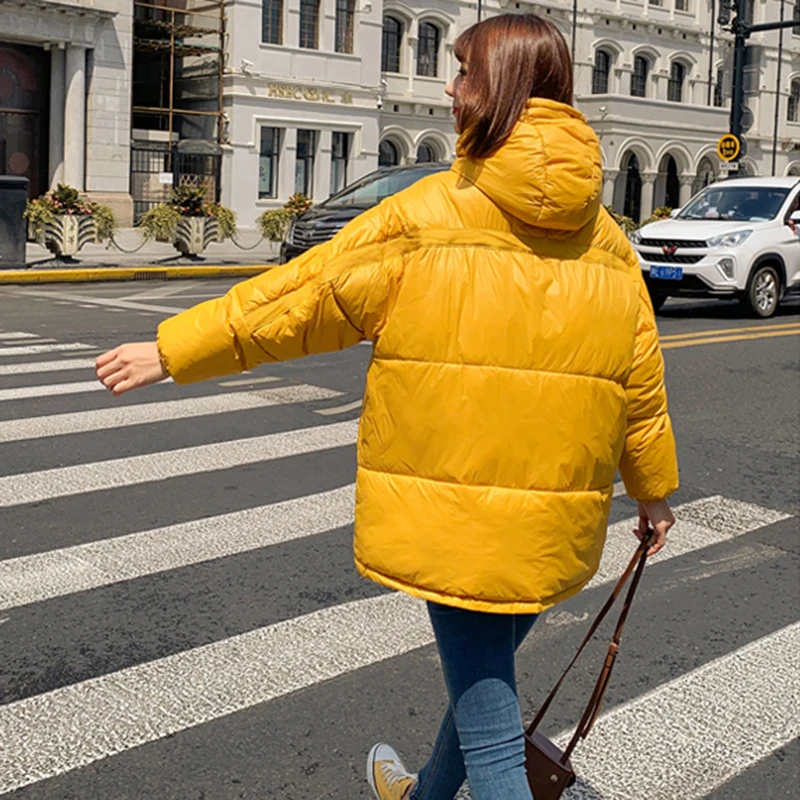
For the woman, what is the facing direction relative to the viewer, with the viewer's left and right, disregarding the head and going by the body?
facing away from the viewer and to the left of the viewer

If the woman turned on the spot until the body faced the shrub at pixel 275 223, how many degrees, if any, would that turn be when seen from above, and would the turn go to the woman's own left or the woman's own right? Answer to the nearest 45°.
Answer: approximately 45° to the woman's own right

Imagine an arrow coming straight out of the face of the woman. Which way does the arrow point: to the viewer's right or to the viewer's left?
to the viewer's left

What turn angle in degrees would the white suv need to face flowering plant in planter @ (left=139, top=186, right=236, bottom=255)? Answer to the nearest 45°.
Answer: approximately 90° to its right

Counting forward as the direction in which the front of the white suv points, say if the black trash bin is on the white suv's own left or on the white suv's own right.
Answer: on the white suv's own right

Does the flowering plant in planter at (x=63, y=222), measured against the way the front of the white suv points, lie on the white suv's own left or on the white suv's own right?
on the white suv's own right

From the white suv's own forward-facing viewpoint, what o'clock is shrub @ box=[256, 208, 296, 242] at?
The shrub is roughly at 3 o'clock from the white suv.

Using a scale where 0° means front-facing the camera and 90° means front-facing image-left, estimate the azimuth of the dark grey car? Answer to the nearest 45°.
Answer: approximately 45°

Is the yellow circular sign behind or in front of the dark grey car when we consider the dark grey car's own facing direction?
behind
